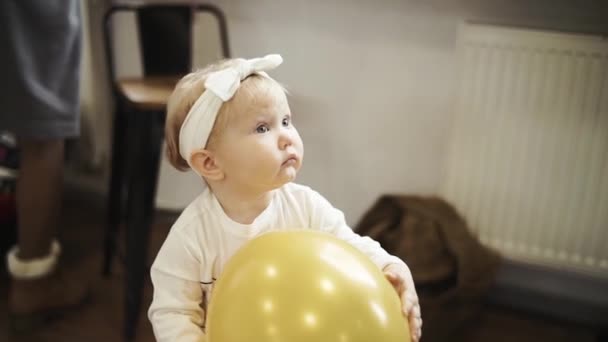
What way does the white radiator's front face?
toward the camera
